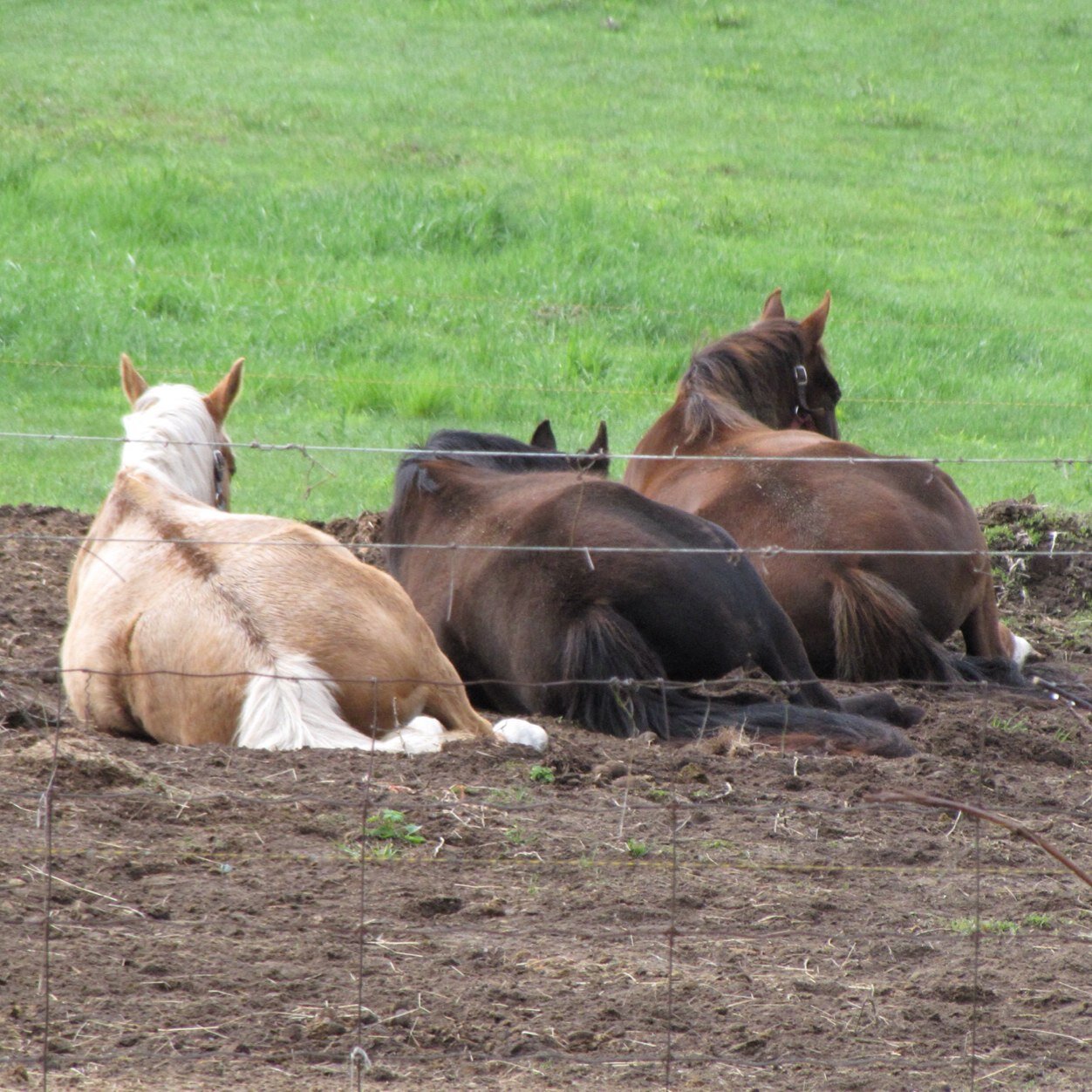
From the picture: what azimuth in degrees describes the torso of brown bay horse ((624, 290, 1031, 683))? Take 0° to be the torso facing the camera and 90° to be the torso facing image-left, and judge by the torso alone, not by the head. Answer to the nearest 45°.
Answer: approximately 135°

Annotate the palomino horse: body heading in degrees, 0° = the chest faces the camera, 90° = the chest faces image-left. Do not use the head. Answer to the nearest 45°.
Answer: approximately 135°

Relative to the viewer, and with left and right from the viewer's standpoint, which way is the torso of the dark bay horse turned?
facing away from the viewer and to the left of the viewer

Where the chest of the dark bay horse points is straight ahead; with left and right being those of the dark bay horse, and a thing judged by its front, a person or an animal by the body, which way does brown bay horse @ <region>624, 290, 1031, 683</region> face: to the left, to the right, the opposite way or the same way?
the same way

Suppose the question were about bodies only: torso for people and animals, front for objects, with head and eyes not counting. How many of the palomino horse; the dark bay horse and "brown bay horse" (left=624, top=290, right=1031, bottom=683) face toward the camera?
0

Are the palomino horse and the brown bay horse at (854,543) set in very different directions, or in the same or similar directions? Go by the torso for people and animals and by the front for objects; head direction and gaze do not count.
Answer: same or similar directions

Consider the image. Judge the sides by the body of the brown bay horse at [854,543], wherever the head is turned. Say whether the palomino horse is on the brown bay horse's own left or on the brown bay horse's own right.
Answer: on the brown bay horse's own left

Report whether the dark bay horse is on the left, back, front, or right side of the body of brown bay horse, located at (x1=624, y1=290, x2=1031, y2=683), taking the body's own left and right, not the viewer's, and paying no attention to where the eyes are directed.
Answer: left

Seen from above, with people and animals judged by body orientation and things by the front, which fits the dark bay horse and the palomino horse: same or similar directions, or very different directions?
same or similar directions
